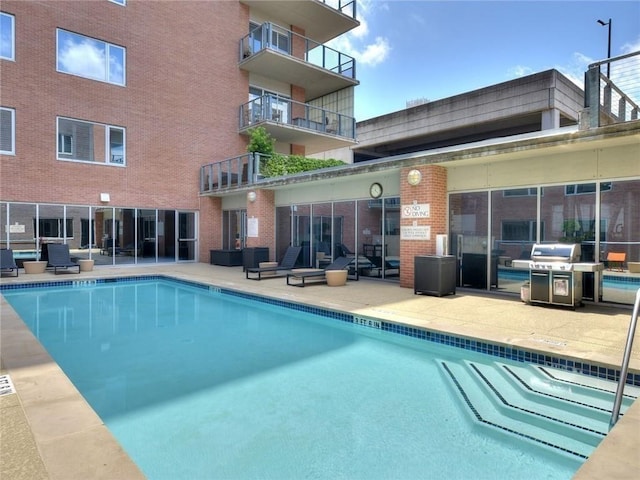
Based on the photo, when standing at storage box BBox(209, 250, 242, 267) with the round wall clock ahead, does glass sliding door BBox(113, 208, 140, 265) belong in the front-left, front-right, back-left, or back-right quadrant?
back-right

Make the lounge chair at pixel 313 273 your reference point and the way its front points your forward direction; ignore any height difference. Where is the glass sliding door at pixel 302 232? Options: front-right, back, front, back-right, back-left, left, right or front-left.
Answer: back-right

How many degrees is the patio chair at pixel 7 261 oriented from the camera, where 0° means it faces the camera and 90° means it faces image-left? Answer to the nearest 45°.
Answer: approximately 0°

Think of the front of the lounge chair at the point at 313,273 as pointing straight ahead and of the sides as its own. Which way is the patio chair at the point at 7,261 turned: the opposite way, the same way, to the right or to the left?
to the left

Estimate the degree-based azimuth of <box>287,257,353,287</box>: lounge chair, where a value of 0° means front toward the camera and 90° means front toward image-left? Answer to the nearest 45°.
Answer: approximately 45°

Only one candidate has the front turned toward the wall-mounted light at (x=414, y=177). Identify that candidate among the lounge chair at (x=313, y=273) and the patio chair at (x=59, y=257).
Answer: the patio chair

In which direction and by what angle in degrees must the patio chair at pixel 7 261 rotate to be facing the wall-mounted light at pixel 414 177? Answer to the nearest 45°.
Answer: approximately 45° to its left
